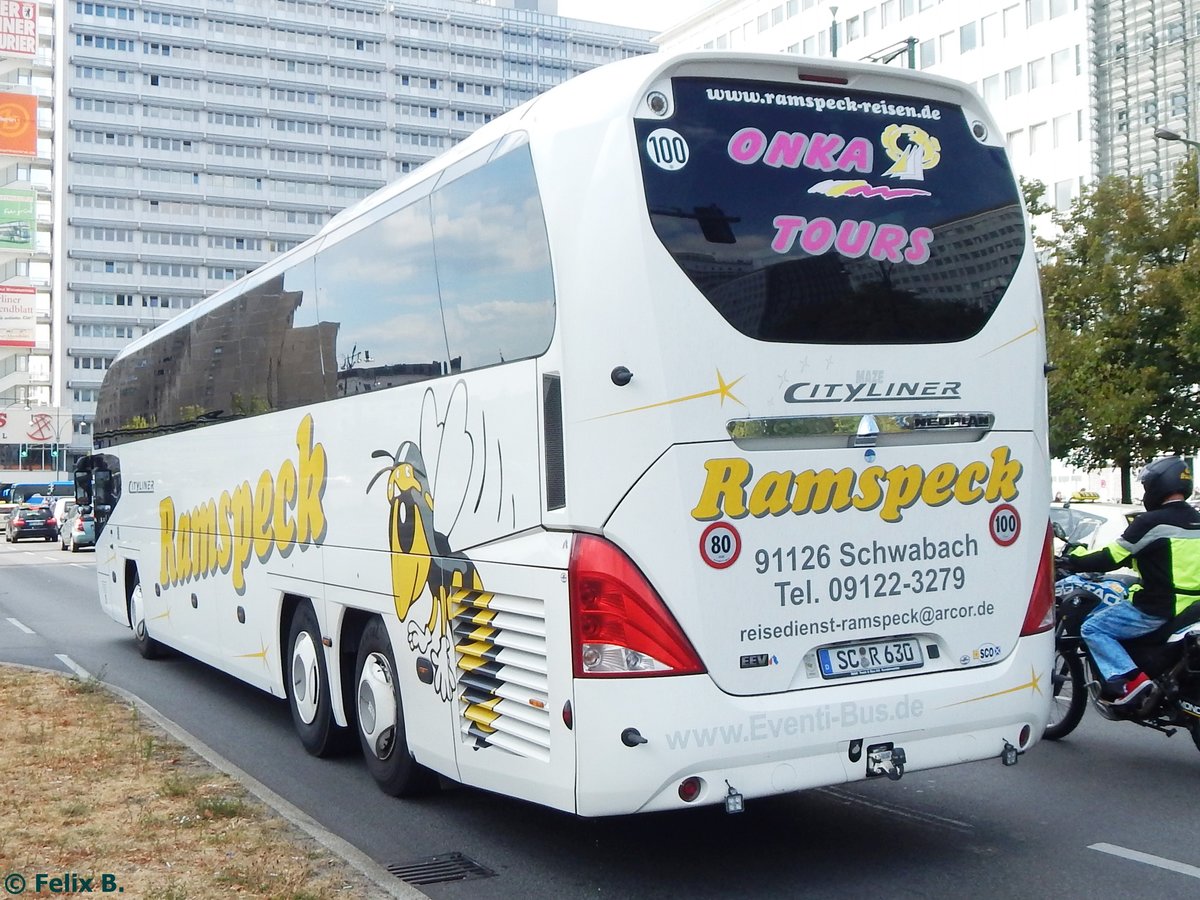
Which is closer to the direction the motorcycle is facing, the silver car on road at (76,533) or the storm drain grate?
the silver car on road

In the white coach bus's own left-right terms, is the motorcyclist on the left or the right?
on its right

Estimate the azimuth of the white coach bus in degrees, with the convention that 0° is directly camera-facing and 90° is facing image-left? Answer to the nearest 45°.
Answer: approximately 135°

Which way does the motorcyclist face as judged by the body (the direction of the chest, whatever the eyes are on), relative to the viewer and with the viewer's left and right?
facing away from the viewer and to the left of the viewer

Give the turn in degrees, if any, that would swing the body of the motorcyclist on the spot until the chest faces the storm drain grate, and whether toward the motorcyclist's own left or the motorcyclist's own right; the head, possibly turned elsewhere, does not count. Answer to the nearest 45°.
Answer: approximately 90° to the motorcyclist's own left

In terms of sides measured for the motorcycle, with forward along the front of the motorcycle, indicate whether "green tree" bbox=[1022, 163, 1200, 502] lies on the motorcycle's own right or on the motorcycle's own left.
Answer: on the motorcycle's own right

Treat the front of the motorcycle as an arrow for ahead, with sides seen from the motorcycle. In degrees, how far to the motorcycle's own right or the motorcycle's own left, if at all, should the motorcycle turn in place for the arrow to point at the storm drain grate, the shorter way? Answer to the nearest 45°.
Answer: approximately 90° to the motorcycle's own left

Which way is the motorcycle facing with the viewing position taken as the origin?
facing away from the viewer and to the left of the viewer
